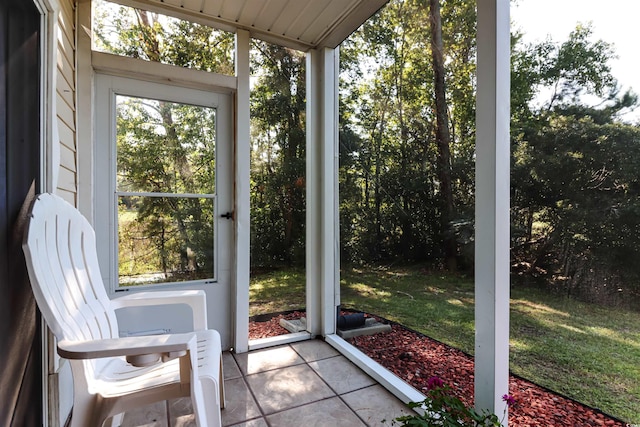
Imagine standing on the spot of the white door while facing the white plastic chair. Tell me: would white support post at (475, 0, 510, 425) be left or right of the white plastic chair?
left

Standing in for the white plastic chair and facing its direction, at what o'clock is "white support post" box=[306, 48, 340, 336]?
The white support post is roughly at 11 o'clock from the white plastic chair.

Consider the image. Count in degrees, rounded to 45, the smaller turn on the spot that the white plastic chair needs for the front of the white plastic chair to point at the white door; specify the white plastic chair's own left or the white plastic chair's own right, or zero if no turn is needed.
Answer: approximately 90° to the white plastic chair's own left

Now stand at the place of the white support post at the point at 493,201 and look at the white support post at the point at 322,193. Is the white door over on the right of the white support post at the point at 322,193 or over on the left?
left

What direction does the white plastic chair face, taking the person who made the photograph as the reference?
facing to the right of the viewer

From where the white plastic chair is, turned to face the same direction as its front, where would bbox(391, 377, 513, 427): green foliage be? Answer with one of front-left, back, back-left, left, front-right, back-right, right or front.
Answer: front-right

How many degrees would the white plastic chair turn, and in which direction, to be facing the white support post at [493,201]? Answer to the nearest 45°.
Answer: approximately 45° to its right

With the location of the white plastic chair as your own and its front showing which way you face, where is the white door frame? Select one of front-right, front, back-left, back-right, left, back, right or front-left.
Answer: left
